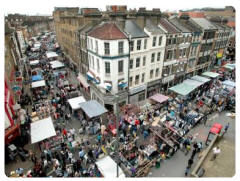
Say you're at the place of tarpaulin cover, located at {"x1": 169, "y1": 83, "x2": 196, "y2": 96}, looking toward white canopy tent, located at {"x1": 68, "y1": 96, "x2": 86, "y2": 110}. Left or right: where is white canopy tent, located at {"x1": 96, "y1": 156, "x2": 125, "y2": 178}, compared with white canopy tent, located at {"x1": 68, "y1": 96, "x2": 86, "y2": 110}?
left
